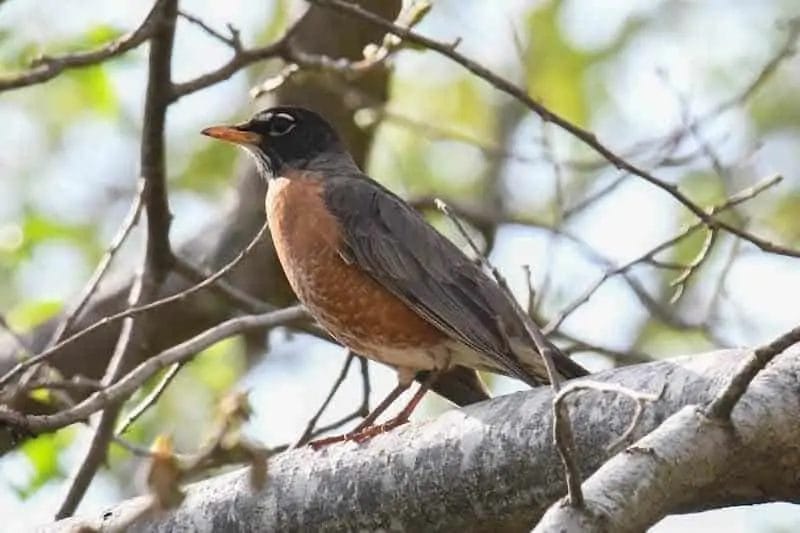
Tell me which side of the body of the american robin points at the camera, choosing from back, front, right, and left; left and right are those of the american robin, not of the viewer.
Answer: left

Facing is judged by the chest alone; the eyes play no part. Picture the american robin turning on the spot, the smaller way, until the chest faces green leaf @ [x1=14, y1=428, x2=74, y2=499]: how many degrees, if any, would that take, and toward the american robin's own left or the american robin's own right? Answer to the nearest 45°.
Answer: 0° — it already faces it

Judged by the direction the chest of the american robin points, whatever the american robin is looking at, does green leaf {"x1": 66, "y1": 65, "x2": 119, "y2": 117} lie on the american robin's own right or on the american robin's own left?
on the american robin's own right

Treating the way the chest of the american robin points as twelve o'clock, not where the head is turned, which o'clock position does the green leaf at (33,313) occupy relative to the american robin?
The green leaf is roughly at 1 o'clock from the american robin.

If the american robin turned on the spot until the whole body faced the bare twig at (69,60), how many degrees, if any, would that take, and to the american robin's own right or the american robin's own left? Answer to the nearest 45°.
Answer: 0° — it already faces it

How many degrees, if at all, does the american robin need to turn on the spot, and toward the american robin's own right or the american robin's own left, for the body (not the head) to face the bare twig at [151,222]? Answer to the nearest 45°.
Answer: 0° — it already faces it

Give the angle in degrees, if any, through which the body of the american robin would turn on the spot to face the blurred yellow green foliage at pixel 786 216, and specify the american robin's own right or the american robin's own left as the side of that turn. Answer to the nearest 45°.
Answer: approximately 135° to the american robin's own right

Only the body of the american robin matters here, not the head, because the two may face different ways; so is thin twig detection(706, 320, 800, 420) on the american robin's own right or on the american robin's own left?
on the american robin's own left
